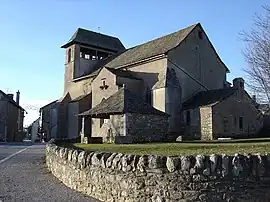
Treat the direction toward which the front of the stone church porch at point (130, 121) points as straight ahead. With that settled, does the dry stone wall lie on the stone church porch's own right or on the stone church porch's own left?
on the stone church porch's own left

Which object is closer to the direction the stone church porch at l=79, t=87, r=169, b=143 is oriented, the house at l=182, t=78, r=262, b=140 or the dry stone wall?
the dry stone wall

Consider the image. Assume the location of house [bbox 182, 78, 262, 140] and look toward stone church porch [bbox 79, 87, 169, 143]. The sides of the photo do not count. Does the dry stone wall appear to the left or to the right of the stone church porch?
left

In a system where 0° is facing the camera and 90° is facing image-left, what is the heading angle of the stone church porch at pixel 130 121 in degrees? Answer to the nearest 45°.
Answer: approximately 45°
